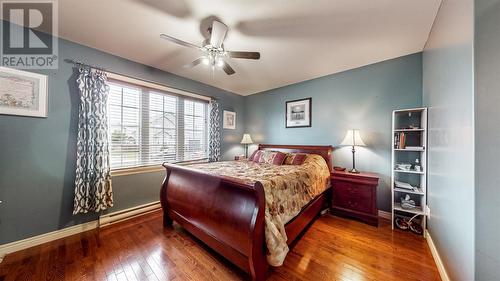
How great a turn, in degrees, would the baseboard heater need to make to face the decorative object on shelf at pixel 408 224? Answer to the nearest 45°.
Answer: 0° — it already faces it

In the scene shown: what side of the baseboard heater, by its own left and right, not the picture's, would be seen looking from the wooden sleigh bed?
front

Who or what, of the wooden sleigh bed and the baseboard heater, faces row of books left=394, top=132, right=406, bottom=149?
the baseboard heater

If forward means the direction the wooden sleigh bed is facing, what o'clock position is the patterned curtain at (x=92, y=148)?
The patterned curtain is roughly at 2 o'clock from the wooden sleigh bed.

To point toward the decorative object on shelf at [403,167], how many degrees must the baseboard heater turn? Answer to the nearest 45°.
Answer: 0° — it already faces it

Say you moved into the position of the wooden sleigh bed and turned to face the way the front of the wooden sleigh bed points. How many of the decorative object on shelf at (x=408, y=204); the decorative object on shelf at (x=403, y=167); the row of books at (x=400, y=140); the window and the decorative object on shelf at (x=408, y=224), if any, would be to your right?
1

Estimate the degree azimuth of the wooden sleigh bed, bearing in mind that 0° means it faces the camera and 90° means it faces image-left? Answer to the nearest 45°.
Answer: approximately 45°

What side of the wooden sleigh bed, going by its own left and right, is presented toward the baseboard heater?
right

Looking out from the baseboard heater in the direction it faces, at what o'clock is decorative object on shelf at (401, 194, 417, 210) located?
The decorative object on shelf is roughly at 12 o'clock from the baseboard heater.

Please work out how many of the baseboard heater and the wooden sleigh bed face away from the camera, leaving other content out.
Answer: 0

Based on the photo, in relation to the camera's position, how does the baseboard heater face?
facing the viewer and to the right of the viewer

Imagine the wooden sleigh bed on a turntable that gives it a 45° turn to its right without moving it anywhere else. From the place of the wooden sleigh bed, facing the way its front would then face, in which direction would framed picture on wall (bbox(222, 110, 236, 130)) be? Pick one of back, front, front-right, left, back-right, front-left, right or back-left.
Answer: right

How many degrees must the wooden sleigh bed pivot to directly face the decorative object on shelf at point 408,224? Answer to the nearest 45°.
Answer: approximately 135° to its left

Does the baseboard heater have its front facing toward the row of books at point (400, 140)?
yes

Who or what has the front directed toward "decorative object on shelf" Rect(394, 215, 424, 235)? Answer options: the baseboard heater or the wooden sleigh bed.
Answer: the baseboard heater
